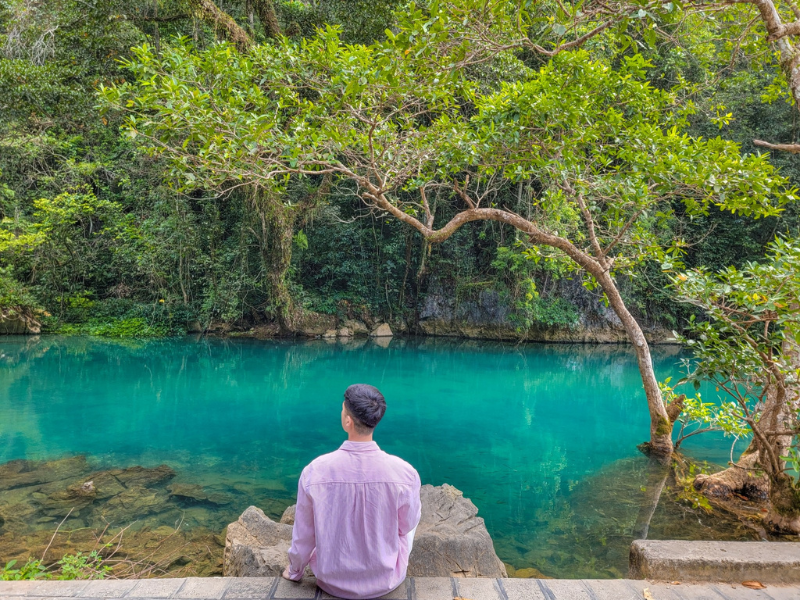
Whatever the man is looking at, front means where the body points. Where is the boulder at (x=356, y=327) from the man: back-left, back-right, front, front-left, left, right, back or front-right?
front

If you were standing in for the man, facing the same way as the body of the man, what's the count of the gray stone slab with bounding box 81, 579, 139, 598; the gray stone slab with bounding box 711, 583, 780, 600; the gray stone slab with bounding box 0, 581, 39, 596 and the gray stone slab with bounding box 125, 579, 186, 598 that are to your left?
3

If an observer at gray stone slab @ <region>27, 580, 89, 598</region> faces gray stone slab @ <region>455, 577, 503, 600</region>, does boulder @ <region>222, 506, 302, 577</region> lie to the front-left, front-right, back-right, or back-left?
front-left

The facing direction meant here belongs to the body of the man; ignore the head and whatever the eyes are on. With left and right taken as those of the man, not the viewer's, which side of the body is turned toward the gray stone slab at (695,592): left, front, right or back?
right

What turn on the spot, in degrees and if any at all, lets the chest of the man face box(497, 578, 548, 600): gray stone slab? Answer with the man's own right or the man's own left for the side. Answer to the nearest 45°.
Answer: approximately 90° to the man's own right

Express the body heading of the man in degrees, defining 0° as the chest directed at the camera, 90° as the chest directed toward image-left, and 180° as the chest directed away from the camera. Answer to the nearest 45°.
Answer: approximately 180°

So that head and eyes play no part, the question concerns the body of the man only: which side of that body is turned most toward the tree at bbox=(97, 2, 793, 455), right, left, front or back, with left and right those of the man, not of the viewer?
front

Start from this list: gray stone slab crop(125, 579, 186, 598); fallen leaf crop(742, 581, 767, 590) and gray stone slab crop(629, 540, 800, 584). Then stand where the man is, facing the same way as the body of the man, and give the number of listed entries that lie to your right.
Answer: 2

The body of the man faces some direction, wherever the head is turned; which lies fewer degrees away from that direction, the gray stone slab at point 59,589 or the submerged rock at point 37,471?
the submerged rock

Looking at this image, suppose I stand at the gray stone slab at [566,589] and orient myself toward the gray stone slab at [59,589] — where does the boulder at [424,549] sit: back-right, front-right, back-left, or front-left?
front-right

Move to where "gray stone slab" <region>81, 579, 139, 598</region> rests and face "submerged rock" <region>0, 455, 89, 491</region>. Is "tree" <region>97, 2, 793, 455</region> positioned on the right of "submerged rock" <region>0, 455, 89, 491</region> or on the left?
right

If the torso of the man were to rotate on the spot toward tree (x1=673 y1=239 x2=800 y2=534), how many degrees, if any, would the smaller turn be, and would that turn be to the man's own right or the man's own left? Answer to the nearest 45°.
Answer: approximately 45° to the man's own right

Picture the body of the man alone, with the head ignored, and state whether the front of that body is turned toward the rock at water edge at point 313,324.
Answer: yes

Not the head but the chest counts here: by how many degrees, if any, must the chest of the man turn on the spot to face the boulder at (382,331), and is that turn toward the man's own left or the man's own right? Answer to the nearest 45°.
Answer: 0° — they already face it

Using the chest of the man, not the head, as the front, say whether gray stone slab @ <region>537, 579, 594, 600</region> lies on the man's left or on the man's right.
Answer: on the man's right

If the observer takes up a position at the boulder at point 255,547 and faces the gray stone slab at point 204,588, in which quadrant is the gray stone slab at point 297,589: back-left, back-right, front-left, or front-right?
front-left

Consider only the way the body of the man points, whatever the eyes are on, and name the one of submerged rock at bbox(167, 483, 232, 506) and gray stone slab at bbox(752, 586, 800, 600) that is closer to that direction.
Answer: the submerged rock
